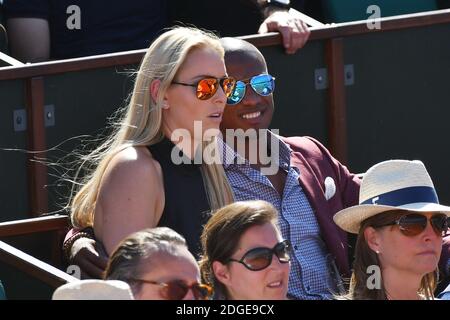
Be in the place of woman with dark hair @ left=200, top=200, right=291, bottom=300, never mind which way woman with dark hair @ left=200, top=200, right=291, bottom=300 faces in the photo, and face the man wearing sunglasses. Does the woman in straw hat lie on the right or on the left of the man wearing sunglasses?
right

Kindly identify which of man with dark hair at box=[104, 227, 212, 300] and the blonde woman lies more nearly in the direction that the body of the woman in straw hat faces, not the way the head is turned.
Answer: the man with dark hair

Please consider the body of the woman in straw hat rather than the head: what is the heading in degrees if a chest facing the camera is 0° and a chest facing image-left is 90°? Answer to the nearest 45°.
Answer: approximately 315°

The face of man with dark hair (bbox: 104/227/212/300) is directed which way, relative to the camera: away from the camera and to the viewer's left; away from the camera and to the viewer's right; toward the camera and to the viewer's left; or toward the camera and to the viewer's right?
toward the camera and to the viewer's right

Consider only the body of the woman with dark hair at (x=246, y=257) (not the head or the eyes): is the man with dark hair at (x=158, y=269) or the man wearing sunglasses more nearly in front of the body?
the man with dark hair

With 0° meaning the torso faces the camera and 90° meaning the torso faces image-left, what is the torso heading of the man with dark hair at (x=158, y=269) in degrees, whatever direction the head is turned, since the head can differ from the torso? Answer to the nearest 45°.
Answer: approximately 315°

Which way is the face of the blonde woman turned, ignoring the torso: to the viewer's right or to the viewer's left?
to the viewer's right

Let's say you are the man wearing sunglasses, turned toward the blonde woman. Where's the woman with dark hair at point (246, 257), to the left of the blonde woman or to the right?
left

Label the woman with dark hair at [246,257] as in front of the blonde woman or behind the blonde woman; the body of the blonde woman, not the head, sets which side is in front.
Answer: in front

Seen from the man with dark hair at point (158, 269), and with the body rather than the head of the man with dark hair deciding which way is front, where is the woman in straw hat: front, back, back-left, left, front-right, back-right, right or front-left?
left
